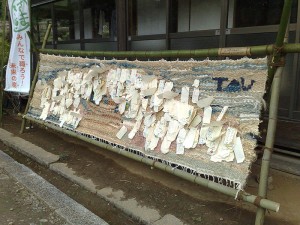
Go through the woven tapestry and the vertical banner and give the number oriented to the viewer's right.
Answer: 0

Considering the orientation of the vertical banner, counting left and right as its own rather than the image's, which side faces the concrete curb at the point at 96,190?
front

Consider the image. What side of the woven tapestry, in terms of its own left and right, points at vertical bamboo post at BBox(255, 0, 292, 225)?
left

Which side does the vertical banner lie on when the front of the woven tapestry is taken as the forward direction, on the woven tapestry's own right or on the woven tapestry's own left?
on the woven tapestry's own right

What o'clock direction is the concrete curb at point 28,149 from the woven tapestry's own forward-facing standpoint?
The concrete curb is roughly at 3 o'clock from the woven tapestry.

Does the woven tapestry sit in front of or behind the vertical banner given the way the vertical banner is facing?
in front

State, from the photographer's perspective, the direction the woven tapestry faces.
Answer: facing the viewer and to the left of the viewer

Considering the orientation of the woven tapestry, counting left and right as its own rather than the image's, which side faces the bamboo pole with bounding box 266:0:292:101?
left
